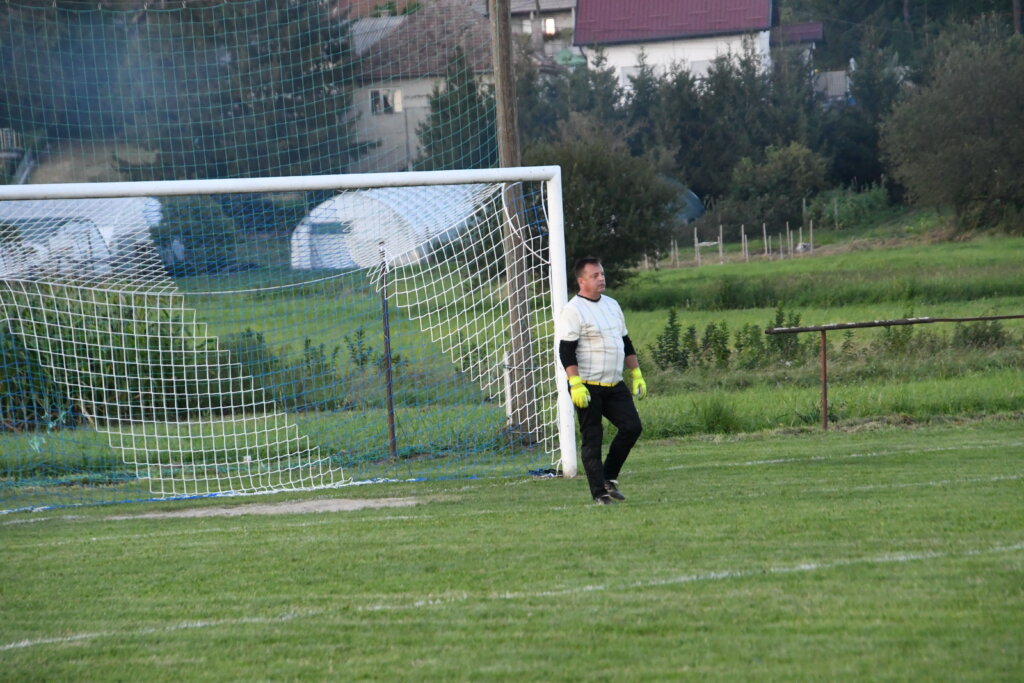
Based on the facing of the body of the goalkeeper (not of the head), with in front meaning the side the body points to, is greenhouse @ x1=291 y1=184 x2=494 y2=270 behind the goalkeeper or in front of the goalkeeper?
behind

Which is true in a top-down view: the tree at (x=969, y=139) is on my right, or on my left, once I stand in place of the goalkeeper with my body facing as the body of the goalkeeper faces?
on my left

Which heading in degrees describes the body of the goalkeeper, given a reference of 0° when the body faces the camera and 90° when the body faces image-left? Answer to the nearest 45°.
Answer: approximately 315°

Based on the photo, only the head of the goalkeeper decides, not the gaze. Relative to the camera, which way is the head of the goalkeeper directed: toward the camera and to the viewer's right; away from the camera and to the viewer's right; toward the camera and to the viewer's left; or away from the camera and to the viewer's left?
toward the camera and to the viewer's right

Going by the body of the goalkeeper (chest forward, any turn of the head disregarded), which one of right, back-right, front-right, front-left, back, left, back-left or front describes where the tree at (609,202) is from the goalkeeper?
back-left

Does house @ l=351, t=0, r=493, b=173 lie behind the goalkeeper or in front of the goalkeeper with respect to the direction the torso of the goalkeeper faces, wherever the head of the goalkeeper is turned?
behind

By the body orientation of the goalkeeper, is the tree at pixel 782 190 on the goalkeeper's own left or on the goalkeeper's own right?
on the goalkeeper's own left

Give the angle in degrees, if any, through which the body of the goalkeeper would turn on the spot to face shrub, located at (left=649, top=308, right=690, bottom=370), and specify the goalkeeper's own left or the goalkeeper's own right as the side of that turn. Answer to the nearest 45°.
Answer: approximately 135° to the goalkeeper's own left
